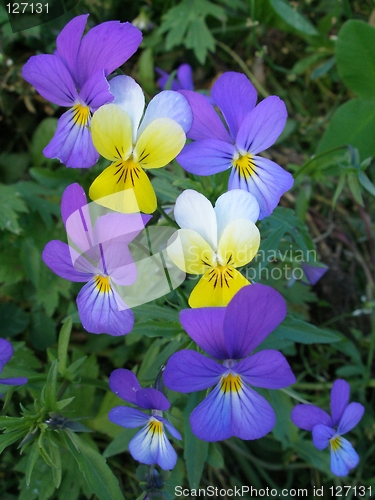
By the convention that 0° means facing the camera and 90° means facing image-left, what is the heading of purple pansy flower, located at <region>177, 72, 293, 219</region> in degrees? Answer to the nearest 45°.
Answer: approximately 0°

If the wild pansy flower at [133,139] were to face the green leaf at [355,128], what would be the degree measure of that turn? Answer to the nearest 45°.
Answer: approximately 135° to its left
